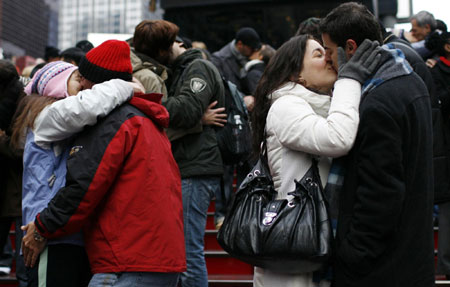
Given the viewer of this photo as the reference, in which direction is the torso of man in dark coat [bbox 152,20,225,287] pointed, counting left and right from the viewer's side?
facing to the left of the viewer

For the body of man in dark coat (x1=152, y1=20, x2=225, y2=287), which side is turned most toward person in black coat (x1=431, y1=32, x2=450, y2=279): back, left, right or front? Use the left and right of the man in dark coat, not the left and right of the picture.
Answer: back

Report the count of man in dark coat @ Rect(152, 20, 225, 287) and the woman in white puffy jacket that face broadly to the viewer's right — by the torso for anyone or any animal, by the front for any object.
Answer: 1

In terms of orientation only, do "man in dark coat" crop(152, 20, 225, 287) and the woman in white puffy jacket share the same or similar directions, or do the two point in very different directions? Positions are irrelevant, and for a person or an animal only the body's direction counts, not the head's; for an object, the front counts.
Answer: very different directions

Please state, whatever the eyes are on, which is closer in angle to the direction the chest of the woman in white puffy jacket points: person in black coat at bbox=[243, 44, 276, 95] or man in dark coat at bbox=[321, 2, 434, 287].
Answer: the man in dark coat

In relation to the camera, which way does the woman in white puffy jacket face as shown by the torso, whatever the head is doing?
to the viewer's right
